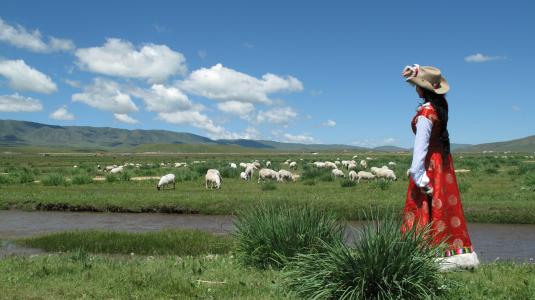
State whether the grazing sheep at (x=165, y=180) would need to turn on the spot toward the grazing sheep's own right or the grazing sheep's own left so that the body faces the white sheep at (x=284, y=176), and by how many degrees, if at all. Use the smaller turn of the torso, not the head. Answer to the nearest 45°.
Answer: approximately 180°

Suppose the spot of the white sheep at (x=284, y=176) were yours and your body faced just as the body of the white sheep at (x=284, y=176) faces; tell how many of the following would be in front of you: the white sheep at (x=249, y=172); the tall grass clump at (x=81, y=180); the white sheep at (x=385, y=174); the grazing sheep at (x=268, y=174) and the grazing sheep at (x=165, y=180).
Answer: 1

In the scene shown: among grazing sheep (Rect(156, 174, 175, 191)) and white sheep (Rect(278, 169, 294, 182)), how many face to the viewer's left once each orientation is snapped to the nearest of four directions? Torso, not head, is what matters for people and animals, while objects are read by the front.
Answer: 1

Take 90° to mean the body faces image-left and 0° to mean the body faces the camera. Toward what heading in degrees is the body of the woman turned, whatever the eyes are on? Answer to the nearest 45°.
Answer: approximately 90°

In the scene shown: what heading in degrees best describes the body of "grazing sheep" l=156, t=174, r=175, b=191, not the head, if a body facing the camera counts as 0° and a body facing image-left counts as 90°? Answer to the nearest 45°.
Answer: approximately 90°

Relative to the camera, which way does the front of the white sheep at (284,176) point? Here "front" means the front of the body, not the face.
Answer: to the viewer's right

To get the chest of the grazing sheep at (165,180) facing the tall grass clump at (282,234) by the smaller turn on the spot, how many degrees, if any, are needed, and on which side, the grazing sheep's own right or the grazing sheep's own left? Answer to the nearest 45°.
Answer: approximately 90° to the grazing sheep's own left

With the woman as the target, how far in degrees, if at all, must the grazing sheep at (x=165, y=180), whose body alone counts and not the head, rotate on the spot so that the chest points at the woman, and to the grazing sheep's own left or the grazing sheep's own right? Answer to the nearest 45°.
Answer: approximately 90° to the grazing sheep's own left

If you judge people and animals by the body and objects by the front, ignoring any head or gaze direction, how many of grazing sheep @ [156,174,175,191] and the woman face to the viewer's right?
0

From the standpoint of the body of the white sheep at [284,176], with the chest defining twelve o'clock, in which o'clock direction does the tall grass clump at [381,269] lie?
The tall grass clump is roughly at 3 o'clock from the white sheep.

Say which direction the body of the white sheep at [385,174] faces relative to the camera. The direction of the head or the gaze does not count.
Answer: to the viewer's right
